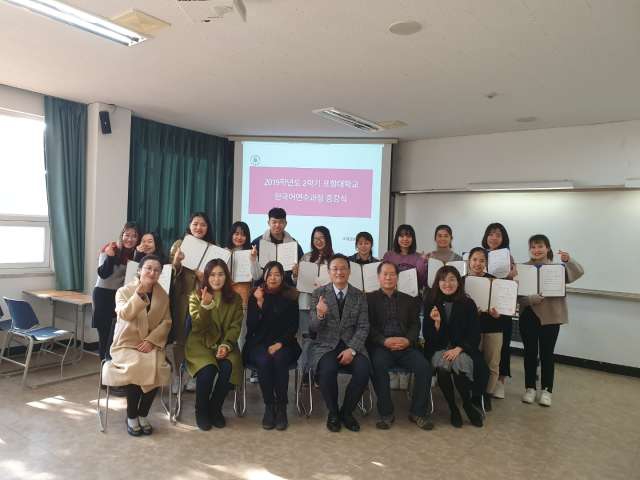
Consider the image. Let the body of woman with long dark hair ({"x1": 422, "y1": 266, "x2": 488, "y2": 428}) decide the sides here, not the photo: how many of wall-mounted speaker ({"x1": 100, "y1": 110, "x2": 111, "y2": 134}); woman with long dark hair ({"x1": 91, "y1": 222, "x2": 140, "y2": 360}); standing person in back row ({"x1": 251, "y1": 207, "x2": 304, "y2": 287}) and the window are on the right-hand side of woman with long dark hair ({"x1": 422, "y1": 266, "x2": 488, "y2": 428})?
4

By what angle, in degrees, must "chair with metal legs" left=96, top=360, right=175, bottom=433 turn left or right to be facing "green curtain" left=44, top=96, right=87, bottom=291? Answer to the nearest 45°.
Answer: approximately 180°

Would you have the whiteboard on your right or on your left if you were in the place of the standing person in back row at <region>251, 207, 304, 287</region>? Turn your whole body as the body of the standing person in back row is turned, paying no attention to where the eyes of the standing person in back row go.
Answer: on your left

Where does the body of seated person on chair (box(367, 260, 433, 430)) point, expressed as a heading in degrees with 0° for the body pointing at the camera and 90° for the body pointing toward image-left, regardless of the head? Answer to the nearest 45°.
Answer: approximately 0°

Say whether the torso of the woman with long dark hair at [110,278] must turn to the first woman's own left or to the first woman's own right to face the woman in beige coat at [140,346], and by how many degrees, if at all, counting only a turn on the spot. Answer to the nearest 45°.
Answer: approximately 45° to the first woman's own right

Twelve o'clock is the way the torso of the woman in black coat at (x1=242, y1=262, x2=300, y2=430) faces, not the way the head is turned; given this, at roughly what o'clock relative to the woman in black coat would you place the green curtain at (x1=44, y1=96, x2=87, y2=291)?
The green curtain is roughly at 4 o'clock from the woman in black coat.

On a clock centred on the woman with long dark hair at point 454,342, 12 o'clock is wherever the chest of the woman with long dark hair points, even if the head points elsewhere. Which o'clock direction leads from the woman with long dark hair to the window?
The window is roughly at 3 o'clock from the woman with long dark hair.
